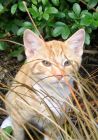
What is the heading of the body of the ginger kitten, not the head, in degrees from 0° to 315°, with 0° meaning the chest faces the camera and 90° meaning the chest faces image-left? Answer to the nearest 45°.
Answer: approximately 315°
